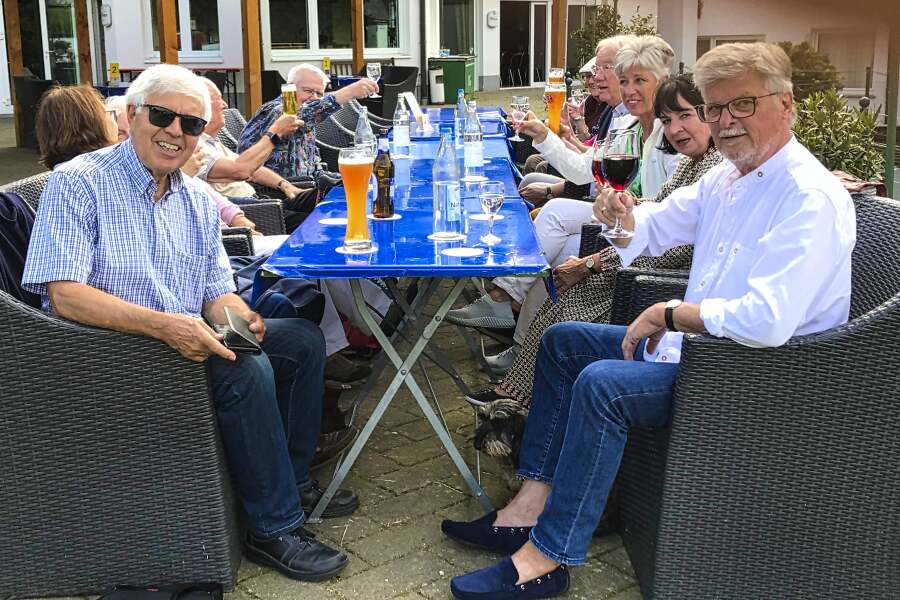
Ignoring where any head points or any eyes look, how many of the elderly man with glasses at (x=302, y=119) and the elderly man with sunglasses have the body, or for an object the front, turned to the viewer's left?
0

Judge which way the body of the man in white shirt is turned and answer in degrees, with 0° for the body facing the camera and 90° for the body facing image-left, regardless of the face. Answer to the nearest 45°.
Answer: approximately 45°

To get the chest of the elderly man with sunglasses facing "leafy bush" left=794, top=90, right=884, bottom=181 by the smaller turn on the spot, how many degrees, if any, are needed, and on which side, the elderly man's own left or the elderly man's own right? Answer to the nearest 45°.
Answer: approximately 90° to the elderly man's own left

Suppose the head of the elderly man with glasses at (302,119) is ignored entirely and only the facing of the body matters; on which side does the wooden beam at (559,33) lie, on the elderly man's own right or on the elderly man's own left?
on the elderly man's own left

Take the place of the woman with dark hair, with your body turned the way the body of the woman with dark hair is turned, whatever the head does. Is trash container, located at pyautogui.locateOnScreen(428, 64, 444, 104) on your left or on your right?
on your right

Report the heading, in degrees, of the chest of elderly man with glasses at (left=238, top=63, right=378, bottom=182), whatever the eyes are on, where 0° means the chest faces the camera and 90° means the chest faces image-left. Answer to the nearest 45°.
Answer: approximately 315°
